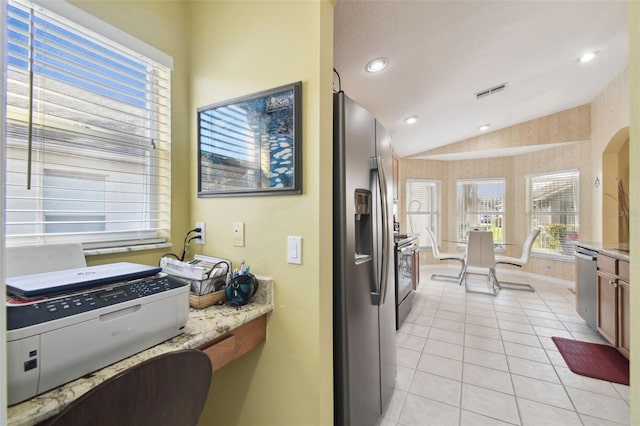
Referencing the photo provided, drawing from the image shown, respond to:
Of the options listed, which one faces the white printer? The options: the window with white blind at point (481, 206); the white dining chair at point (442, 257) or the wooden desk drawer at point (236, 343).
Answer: the window with white blind

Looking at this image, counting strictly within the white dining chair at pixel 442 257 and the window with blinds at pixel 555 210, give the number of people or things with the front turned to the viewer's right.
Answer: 1

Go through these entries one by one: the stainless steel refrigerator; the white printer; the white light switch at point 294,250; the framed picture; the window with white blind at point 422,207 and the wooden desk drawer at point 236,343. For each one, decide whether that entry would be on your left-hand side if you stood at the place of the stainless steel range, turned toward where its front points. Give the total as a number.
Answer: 1

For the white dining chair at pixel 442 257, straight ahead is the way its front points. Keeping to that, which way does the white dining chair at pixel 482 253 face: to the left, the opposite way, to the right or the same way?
to the left

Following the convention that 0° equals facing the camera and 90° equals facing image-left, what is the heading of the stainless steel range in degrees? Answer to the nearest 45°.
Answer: approximately 270°

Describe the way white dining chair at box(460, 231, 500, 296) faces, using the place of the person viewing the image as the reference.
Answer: facing away from the viewer

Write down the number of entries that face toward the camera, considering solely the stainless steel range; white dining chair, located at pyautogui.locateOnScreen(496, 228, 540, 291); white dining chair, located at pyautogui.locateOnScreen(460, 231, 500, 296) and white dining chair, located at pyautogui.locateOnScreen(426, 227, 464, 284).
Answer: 0

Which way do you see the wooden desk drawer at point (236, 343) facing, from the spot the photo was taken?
facing the viewer and to the right of the viewer

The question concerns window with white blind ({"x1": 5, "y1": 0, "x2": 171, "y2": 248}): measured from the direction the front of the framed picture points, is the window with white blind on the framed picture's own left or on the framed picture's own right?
on the framed picture's own right

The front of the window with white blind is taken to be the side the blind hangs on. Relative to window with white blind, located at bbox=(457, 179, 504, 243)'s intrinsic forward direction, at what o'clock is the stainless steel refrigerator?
The stainless steel refrigerator is roughly at 12 o'clock from the window with white blind.

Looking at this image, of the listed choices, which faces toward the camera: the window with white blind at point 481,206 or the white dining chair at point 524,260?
the window with white blind

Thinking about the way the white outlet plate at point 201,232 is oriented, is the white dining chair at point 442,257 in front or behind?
behind

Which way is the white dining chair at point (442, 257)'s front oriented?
to the viewer's right

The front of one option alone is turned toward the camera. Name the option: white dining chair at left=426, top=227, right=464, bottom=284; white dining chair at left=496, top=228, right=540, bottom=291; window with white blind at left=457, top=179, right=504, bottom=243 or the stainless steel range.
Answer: the window with white blind

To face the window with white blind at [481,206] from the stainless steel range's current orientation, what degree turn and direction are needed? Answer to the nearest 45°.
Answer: approximately 45° to its left

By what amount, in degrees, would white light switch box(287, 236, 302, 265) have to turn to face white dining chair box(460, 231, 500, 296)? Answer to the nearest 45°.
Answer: approximately 180°
